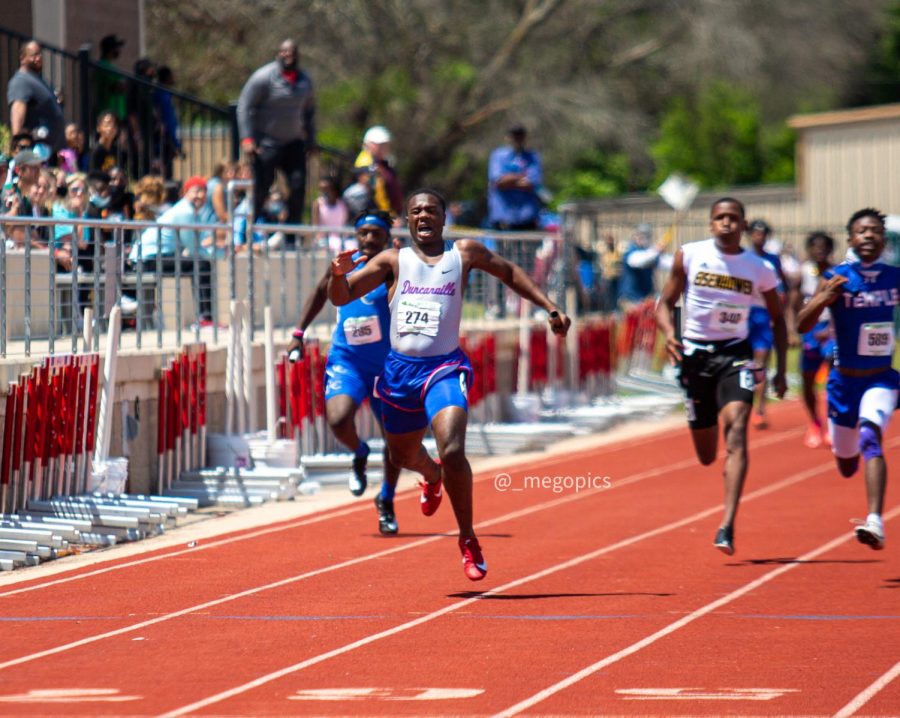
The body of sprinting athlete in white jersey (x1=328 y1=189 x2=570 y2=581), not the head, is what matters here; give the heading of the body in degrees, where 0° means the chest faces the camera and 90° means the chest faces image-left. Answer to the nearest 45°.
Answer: approximately 0°

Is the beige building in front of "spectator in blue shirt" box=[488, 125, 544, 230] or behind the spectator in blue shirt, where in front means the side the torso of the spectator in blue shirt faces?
behind

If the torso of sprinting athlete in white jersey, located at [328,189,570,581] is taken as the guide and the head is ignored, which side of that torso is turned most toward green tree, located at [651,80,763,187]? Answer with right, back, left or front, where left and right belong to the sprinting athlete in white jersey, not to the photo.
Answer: back

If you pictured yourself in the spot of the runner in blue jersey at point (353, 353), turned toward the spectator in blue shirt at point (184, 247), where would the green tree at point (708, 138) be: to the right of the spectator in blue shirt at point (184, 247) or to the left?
right

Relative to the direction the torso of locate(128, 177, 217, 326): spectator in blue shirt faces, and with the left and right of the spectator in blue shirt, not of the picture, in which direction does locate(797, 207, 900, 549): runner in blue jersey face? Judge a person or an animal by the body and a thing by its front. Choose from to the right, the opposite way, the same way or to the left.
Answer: to the right
